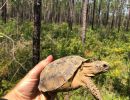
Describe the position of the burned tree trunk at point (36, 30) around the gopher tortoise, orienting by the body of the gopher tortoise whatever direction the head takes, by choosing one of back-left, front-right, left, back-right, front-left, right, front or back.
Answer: left

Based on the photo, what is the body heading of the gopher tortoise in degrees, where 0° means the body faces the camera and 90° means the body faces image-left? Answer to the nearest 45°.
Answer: approximately 270°
